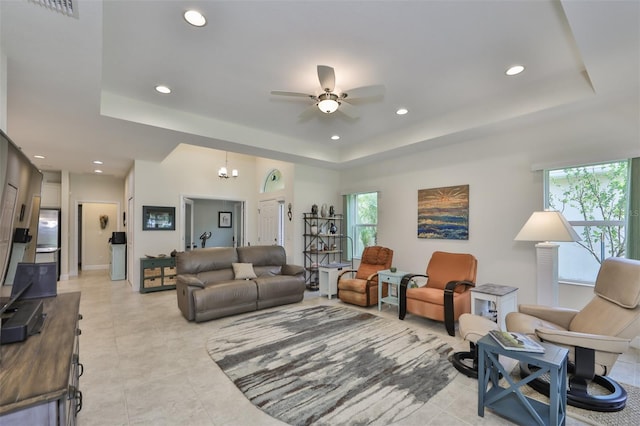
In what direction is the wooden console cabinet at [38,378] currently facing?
to the viewer's right

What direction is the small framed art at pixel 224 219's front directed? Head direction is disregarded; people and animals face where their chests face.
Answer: toward the camera

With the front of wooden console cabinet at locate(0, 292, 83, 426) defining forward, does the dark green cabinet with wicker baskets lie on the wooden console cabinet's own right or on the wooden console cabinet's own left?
on the wooden console cabinet's own left

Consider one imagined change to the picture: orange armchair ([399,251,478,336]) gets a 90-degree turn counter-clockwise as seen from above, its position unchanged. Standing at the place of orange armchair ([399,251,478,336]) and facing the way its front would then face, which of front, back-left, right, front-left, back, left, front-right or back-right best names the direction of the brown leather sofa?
back-right

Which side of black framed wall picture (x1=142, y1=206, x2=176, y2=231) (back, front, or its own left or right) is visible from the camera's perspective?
front

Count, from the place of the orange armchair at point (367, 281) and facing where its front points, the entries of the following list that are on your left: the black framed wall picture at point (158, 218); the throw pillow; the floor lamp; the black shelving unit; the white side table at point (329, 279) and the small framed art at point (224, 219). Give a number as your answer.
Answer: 1

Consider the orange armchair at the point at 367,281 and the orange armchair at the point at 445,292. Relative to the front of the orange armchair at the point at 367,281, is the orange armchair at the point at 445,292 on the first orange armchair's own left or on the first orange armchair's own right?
on the first orange armchair's own left

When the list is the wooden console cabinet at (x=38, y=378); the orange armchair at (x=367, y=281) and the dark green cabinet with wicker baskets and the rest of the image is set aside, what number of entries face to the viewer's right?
1

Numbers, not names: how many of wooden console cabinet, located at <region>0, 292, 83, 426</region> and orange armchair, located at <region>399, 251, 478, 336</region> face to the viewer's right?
1

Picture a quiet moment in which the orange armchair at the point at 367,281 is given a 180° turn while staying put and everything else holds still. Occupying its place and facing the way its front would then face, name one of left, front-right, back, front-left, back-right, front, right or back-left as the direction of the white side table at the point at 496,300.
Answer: right

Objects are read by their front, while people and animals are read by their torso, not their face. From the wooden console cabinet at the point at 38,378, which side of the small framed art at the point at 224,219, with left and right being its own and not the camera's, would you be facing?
front

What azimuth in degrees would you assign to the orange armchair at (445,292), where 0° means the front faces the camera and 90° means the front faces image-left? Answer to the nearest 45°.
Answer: approximately 45°

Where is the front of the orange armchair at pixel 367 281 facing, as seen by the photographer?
facing the viewer and to the left of the viewer
